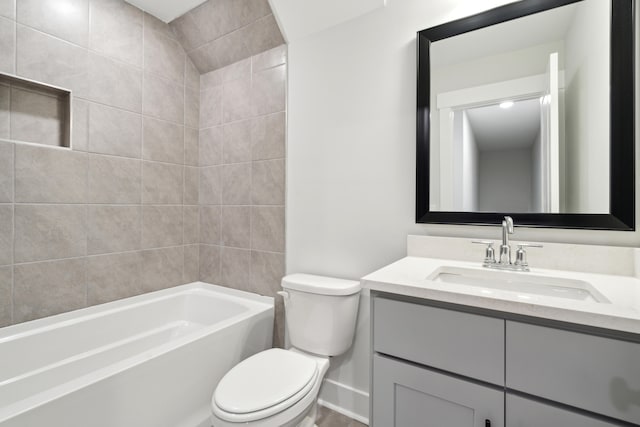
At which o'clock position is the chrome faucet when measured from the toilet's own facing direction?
The chrome faucet is roughly at 8 o'clock from the toilet.

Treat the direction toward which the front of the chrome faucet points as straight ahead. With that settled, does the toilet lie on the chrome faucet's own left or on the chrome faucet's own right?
on the chrome faucet's own right

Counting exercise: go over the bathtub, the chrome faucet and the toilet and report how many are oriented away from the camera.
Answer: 0

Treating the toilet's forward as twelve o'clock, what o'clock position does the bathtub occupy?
The bathtub is roughly at 2 o'clock from the toilet.

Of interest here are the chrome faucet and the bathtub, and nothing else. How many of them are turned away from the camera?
0

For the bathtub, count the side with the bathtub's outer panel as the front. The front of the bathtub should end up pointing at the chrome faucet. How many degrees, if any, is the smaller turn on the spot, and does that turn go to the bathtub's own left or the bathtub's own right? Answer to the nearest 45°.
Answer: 0° — it already faces it

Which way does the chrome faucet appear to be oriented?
toward the camera

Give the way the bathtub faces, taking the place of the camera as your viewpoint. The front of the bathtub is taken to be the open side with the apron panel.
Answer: facing the viewer and to the right of the viewer

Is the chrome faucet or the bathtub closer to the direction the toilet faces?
the bathtub

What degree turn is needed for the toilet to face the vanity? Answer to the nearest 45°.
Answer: approximately 90° to its left

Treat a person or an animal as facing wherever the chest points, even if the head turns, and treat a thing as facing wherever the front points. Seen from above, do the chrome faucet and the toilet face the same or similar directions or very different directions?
same or similar directions

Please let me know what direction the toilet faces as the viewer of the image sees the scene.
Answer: facing the viewer and to the left of the viewer

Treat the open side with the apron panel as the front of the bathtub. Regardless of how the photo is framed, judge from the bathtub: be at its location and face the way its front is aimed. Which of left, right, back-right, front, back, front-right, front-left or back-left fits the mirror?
front

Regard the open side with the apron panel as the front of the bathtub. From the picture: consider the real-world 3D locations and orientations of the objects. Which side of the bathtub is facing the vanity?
front
